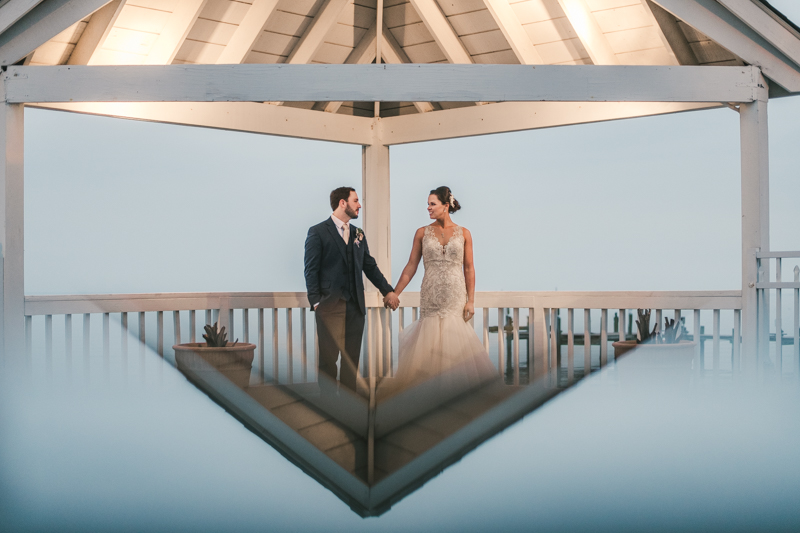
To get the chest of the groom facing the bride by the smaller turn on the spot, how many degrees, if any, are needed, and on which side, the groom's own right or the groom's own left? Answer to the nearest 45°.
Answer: approximately 45° to the groom's own left

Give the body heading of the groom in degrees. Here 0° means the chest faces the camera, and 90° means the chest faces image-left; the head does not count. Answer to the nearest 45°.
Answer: approximately 315°

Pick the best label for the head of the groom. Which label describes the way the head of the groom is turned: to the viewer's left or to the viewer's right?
to the viewer's right

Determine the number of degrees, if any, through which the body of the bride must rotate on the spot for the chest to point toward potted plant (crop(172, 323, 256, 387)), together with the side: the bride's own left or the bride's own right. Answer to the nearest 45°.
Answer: approximately 90° to the bride's own right

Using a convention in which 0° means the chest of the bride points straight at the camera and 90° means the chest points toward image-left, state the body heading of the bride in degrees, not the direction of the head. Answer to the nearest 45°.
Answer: approximately 0°

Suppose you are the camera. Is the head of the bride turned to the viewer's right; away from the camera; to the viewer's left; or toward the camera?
to the viewer's left
